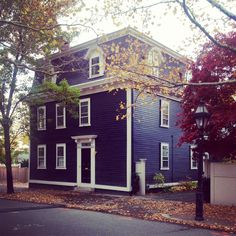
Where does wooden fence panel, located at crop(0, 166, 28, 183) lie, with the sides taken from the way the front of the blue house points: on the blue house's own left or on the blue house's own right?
on the blue house's own right

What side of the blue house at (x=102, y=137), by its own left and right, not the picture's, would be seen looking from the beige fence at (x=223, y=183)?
left

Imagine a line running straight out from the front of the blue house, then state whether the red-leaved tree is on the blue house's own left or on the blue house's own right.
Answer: on the blue house's own left

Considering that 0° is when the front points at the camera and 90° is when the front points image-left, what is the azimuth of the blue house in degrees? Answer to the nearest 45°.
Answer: approximately 45°
